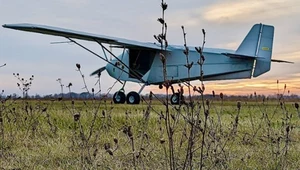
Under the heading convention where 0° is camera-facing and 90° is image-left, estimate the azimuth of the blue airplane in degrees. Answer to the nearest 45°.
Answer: approximately 135°
